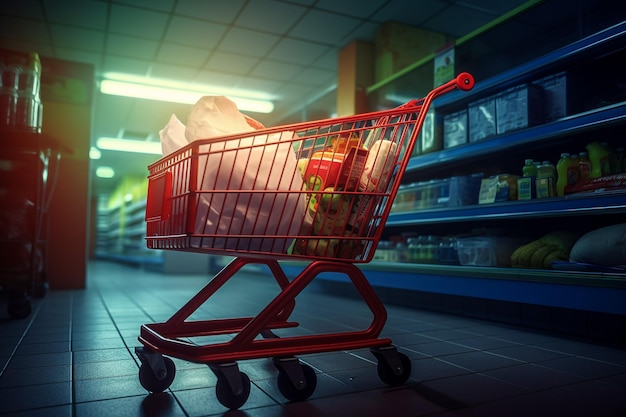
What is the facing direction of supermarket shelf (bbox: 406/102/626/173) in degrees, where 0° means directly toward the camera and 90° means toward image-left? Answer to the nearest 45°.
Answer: approximately 45°

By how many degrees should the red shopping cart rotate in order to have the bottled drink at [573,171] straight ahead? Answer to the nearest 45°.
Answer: approximately 180°

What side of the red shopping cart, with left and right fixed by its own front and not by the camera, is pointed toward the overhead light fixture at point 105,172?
right

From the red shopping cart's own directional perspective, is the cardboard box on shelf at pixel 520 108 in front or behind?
behind

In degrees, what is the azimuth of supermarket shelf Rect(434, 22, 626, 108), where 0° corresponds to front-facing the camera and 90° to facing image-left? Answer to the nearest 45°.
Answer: approximately 45°

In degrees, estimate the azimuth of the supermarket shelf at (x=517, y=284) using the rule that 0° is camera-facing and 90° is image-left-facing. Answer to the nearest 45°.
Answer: approximately 45°
